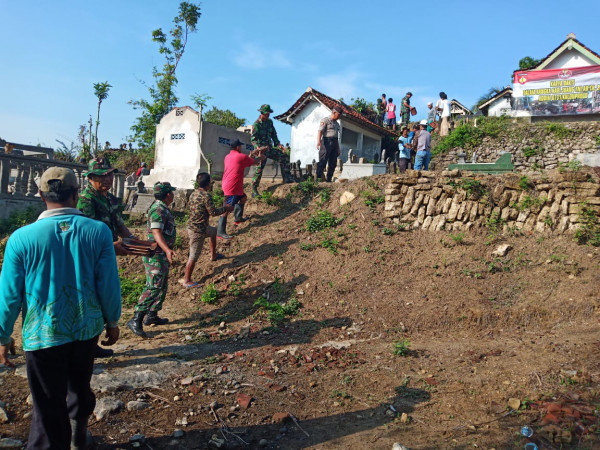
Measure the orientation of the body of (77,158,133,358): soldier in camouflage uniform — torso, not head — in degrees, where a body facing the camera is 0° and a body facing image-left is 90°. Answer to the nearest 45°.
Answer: approximately 315°

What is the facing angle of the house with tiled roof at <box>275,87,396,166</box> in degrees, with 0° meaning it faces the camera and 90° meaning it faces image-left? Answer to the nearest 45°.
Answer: approximately 315°

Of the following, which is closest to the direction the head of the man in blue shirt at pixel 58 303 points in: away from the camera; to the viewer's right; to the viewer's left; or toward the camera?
away from the camera

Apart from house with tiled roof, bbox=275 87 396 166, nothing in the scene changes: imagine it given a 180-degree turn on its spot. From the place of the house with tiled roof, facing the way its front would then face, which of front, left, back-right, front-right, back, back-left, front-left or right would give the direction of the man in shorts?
back-left

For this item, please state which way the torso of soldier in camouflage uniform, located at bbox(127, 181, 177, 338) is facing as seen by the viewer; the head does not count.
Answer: to the viewer's right

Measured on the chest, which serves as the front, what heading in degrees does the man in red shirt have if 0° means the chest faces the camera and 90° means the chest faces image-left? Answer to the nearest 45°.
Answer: approximately 225°

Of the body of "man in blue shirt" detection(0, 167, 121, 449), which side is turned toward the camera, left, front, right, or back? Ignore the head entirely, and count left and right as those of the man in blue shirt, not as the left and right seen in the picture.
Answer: back

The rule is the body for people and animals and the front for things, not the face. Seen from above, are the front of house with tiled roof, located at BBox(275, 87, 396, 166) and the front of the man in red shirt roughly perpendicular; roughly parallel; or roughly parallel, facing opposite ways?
roughly perpendicular

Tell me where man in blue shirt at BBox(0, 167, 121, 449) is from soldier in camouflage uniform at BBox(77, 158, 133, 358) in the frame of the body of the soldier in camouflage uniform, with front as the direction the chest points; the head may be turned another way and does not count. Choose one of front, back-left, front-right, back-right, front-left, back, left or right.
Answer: front-right
